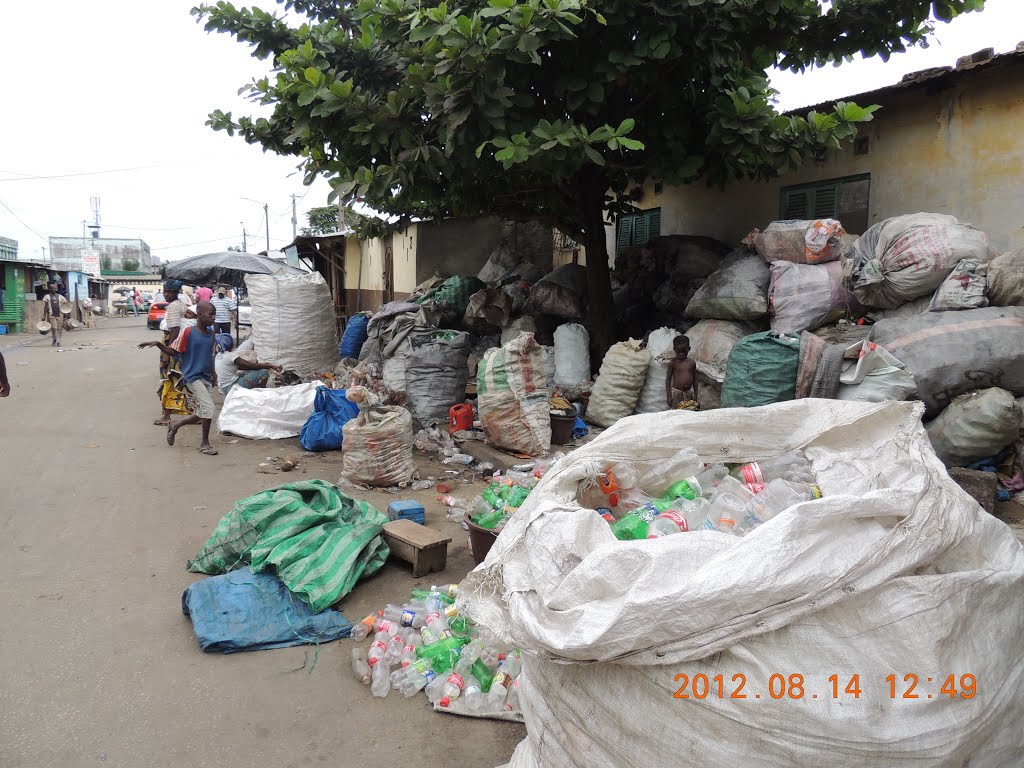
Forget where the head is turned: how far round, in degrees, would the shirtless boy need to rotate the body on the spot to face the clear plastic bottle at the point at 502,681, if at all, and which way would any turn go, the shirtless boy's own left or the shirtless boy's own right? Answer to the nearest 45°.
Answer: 0° — they already face it

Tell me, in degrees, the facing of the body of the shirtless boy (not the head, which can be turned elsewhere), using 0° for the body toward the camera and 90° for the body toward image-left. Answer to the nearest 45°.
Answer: approximately 0°

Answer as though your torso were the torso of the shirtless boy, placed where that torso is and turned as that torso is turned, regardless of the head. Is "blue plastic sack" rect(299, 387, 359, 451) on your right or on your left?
on your right

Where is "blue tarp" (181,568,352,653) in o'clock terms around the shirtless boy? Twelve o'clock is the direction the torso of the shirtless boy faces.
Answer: The blue tarp is roughly at 1 o'clock from the shirtless boy.

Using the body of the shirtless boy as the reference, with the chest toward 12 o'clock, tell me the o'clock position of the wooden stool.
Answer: The wooden stool is roughly at 1 o'clock from the shirtless boy.

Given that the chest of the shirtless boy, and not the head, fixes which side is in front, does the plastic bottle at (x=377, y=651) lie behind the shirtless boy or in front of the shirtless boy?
in front

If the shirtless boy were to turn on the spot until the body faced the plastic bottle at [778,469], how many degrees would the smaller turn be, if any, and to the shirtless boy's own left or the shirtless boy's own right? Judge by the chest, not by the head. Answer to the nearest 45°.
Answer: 0° — they already face it

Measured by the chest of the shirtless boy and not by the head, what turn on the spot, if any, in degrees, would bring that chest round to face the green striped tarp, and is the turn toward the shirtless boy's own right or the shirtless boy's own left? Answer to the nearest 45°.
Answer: approximately 45° to the shirtless boy's own right

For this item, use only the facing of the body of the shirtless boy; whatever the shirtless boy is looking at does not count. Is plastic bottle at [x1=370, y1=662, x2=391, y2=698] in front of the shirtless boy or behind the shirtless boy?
in front

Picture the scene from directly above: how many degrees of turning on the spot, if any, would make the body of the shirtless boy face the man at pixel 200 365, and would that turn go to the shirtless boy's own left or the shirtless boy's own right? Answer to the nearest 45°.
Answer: approximately 90° to the shirtless boy's own right

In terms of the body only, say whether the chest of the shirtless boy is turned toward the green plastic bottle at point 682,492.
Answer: yes
